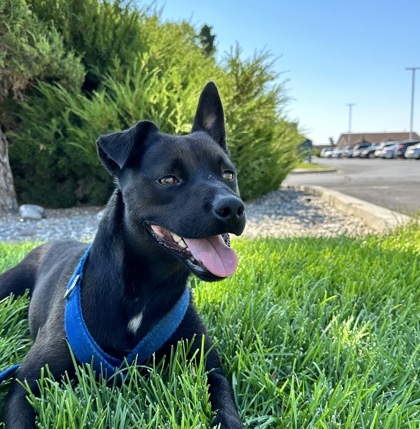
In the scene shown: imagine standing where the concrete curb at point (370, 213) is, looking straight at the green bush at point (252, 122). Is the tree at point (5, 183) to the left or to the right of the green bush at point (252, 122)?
left

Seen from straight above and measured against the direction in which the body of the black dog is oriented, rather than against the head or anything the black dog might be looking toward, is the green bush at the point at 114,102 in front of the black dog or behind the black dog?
behind

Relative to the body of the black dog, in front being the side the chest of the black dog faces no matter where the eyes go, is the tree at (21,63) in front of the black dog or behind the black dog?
behind

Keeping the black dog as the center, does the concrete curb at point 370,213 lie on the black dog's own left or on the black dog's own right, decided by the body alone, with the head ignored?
on the black dog's own left

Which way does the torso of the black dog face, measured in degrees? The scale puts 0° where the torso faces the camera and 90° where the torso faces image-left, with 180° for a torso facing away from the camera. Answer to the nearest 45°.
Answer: approximately 315°

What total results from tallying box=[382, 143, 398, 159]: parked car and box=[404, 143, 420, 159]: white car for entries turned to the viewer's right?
0
